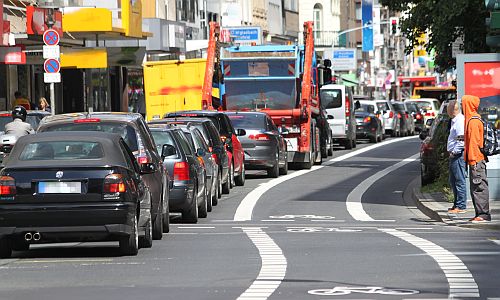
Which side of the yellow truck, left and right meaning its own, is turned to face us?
back

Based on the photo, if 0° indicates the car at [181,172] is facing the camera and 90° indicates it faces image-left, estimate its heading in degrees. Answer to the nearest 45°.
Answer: approximately 180°

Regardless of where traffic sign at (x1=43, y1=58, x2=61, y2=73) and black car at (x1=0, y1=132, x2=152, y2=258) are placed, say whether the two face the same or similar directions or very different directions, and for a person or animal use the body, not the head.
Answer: very different directions

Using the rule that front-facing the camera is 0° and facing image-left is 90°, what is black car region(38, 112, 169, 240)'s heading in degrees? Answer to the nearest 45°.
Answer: approximately 180°

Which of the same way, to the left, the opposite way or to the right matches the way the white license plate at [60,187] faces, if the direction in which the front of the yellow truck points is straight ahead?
the opposite way

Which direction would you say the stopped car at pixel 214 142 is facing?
away from the camera

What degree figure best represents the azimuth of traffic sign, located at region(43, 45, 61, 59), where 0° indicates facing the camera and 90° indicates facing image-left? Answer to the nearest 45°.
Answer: approximately 0°

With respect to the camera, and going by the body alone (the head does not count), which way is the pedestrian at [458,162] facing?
to the viewer's left

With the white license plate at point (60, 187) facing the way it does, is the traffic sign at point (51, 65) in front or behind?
behind

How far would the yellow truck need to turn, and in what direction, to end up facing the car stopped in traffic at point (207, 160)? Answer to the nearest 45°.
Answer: approximately 180°

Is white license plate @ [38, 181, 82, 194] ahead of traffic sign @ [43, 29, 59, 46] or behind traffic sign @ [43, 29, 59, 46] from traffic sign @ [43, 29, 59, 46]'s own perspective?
ahead

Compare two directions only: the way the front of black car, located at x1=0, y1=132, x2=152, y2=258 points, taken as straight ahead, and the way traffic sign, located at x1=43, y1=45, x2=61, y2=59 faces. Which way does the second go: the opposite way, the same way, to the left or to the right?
the opposite way
